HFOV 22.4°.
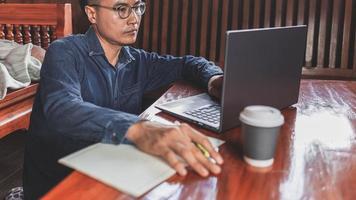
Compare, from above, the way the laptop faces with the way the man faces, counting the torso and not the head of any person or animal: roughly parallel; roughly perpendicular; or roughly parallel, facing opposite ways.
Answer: roughly parallel, facing opposite ways

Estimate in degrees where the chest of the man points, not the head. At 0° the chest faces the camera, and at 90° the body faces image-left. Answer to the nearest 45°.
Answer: approximately 315°

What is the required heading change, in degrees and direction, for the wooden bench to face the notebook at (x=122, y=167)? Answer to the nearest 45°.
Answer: approximately 45° to its right

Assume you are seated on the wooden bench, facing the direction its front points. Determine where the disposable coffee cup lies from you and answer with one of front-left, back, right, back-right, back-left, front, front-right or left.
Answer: front-right

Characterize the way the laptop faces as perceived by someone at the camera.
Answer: facing away from the viewer and to the left of the viewer
